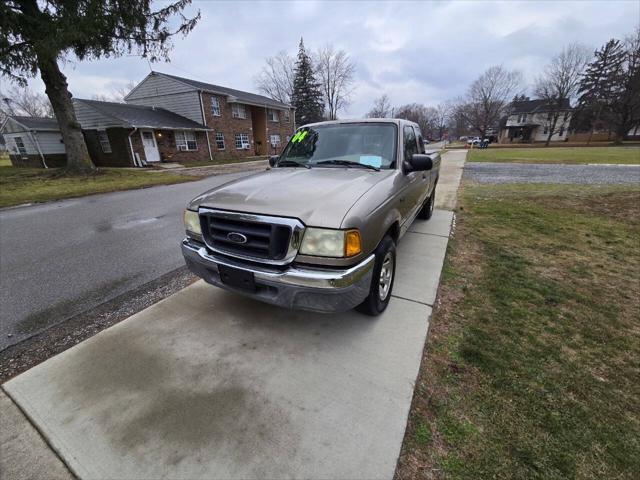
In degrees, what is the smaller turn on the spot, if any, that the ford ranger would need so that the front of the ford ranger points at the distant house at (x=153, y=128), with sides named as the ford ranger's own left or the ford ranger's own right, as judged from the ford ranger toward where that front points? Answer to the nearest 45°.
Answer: approximately 90° to the ford ranger's own right

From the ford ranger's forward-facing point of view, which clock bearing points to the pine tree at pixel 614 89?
The pine tree is roughly at 6 o'clock from the ford ranger.

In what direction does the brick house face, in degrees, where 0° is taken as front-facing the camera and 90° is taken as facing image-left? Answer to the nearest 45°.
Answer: approximately 315°

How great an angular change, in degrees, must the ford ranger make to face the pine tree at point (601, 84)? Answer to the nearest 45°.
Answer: approximately 180°

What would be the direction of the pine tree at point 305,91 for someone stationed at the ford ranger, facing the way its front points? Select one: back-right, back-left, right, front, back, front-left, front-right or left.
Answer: back-right

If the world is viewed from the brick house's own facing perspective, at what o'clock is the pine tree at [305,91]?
The pine tree is roughly at 9 o'clock from the brick house.

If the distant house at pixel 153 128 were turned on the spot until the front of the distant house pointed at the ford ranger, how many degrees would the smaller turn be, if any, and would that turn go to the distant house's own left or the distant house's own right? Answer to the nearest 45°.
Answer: approximately 45° to the distant house's own right

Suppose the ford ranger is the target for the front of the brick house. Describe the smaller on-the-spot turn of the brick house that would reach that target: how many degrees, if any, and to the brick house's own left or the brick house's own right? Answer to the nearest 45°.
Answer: approximately 45° to the brick house's own right

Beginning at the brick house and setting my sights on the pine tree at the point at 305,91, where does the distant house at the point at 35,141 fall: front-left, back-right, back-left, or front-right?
back-left

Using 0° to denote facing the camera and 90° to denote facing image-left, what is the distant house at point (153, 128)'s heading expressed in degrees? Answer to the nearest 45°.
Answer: approximately 315°

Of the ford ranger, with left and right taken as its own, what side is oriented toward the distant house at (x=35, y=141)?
right

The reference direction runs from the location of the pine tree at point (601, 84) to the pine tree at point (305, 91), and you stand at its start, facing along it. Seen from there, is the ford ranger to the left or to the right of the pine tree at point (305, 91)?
left

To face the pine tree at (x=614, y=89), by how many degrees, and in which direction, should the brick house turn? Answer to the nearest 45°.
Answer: approximately 45° to its left

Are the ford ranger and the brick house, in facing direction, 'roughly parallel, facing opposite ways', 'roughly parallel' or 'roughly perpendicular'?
roughly perpendicular
